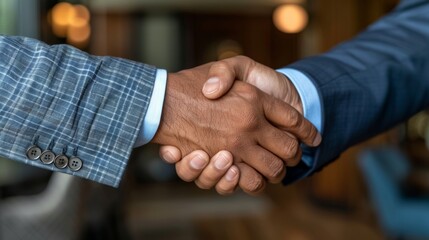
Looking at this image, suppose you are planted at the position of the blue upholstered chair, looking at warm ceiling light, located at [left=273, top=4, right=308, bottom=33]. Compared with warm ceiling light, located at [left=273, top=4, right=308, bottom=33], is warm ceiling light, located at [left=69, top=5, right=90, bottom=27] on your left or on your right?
left

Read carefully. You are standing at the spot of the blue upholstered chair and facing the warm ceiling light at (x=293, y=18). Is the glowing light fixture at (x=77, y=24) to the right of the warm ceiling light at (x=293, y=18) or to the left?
left

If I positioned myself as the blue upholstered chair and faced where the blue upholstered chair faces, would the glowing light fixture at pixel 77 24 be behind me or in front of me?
behind
